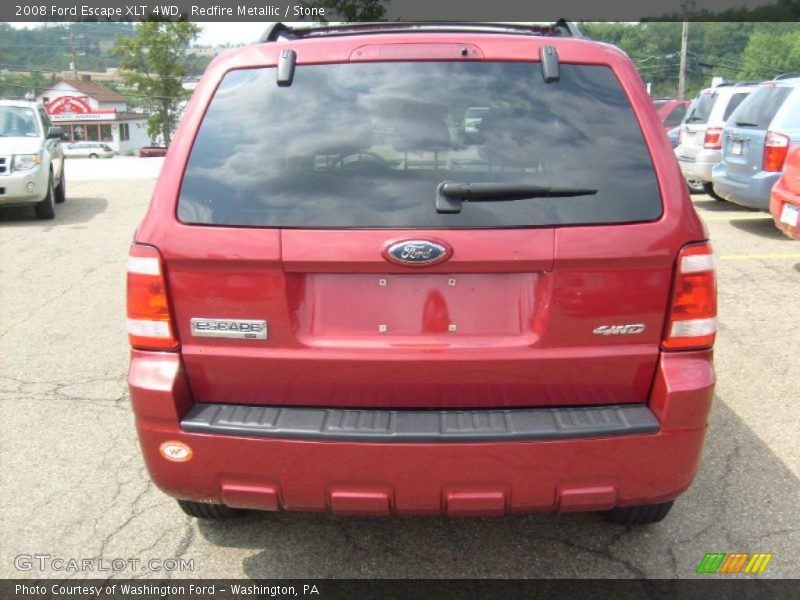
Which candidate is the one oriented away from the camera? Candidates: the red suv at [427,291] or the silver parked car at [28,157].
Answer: the red suv

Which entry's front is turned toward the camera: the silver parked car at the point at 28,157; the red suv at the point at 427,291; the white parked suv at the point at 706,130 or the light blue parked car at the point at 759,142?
the silver parked car at the point at 28,157

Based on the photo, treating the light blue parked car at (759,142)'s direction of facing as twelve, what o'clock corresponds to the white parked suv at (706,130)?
The white parked suv is roughly at 10 o'clock from the light blue parked car.

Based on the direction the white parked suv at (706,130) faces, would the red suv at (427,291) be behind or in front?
behind

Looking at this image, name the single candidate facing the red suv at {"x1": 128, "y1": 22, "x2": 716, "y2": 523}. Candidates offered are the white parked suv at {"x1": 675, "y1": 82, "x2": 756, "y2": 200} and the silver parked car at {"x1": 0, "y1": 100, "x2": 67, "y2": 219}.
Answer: the silver parked car

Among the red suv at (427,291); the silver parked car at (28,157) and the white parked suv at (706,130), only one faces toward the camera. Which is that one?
the silver parked car

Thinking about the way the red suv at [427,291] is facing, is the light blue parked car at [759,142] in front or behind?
in front

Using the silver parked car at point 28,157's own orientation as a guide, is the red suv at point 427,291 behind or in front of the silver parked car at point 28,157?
in front

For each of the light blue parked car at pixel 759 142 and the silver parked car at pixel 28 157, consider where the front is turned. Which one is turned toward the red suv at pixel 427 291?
the silver parked car at pixel 28 157

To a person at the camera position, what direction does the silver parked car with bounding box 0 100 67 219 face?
facing the viewer

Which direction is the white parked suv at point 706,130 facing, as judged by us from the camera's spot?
facing away from the viewer and to the right of the viewer

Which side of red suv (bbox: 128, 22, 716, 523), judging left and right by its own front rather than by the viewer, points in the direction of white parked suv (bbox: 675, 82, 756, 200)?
front

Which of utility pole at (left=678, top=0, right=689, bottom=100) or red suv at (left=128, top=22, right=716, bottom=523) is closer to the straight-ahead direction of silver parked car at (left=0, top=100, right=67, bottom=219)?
the red suv

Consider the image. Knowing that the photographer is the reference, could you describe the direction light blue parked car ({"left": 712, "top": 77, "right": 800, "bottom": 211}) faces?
facing away from the viewer and to the right of the viewer

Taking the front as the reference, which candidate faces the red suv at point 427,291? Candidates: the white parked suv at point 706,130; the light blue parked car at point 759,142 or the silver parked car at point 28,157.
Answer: the silver parked car at point 28,157

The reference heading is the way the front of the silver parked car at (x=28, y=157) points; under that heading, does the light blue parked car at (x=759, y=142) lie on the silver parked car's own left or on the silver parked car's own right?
on the silver parked car's own left

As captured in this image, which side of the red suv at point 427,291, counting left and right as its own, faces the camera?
back

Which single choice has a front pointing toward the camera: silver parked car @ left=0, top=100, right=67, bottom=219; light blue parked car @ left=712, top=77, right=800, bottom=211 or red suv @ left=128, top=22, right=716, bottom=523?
silver parked car @ left=0, top=100, right=67, bottom=219
